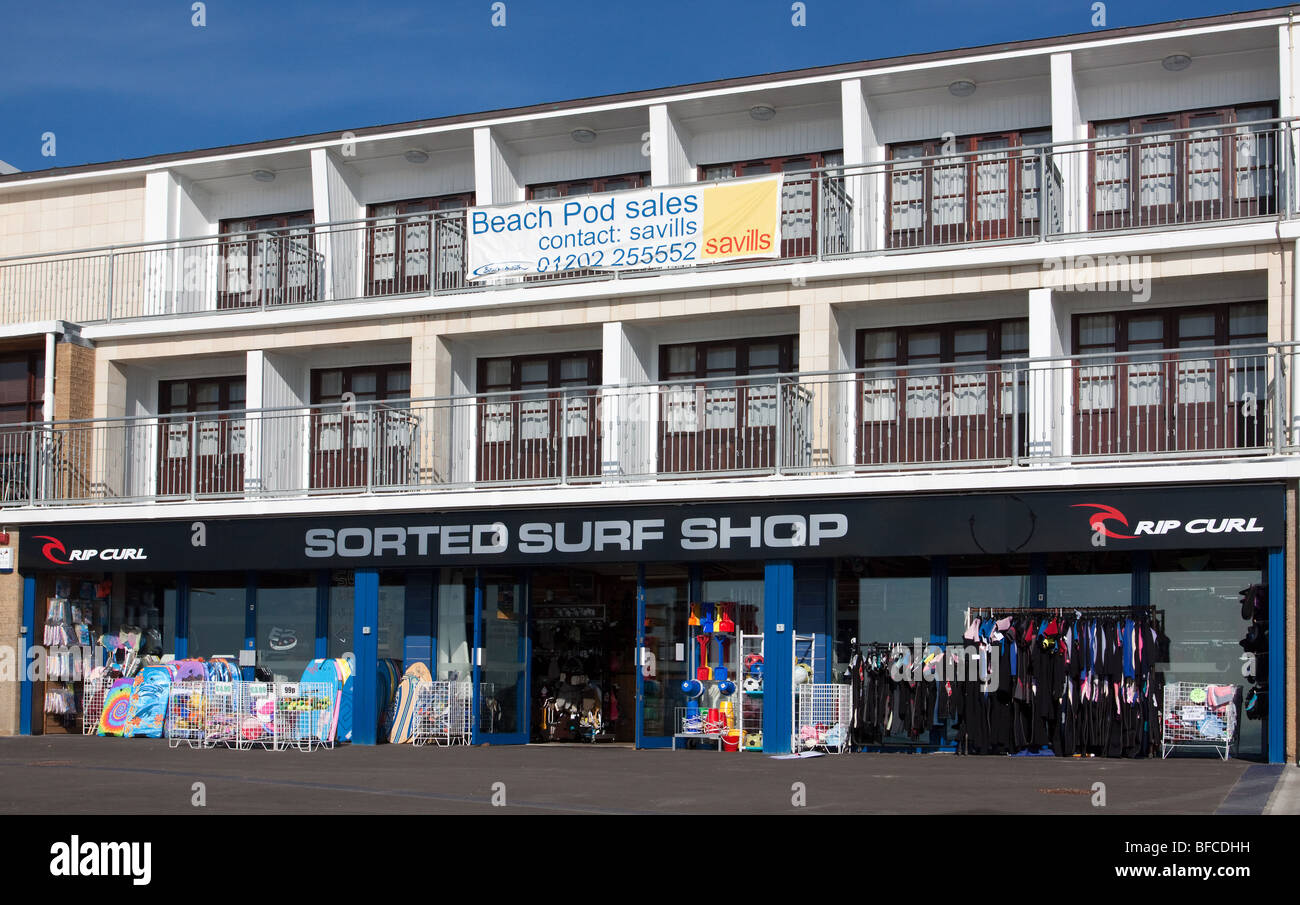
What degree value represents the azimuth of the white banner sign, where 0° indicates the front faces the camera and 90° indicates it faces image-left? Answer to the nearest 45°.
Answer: approximately 0°

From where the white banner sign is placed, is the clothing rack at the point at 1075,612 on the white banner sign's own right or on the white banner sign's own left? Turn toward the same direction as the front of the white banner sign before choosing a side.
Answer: on the white banner sign's own left

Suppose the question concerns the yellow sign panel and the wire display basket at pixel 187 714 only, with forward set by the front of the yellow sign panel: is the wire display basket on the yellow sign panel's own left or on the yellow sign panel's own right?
on the yellow sign panel's own right

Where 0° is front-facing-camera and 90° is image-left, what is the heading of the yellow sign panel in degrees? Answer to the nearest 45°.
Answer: approximately 0°
